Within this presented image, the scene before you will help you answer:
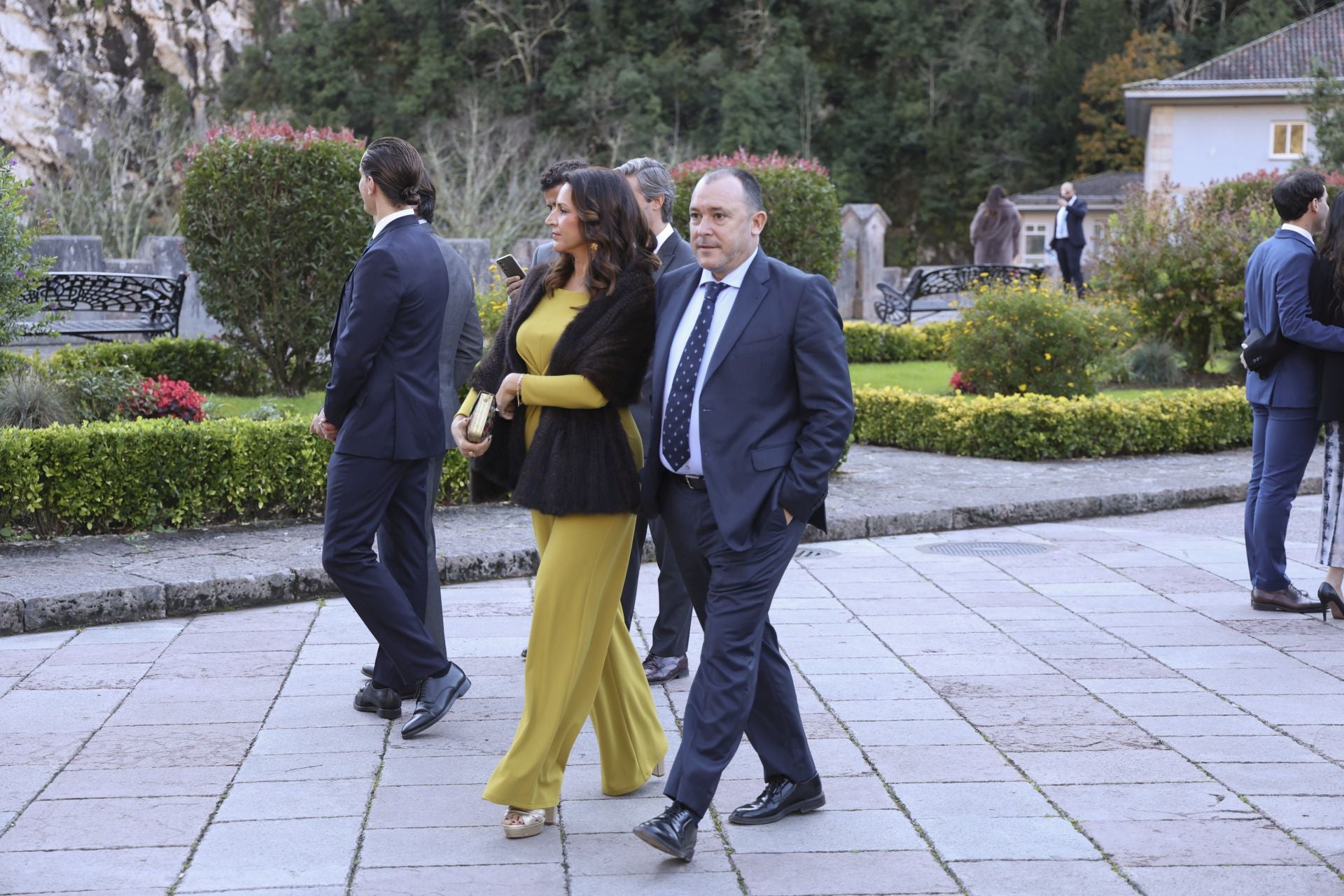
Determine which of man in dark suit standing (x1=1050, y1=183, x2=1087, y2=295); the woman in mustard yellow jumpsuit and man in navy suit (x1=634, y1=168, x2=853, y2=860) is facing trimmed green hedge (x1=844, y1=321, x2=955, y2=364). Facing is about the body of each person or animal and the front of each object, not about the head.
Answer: the man in dark suit standing

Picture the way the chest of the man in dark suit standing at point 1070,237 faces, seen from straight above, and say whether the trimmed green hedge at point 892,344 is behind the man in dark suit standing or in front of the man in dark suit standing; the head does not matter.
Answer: in front

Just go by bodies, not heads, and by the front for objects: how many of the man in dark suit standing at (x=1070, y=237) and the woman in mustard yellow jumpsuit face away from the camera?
0

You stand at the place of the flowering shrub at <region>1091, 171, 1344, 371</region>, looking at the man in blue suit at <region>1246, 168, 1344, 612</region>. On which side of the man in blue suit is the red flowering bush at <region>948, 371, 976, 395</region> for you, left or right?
right

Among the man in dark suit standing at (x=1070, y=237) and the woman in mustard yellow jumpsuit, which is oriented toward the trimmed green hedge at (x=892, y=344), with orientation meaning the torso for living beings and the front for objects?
the man in dark suit standing

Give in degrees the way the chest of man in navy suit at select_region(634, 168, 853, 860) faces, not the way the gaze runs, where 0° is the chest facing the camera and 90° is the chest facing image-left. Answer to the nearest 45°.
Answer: approximately 45°

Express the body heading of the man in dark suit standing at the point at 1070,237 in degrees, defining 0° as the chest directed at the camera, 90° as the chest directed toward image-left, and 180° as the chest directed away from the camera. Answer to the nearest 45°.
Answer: approximately 45°

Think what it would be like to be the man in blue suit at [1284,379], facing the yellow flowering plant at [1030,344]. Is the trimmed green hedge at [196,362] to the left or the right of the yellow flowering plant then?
left

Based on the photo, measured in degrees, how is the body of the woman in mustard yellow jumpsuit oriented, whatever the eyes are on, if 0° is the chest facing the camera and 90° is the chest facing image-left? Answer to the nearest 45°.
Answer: approximately 45°

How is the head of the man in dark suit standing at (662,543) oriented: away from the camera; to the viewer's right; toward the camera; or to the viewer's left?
to the viewer's left

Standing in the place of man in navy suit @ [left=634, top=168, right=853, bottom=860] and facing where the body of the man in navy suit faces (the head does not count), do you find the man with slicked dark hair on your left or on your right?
on your right

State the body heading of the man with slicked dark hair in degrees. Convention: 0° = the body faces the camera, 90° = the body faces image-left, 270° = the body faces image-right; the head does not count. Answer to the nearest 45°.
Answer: approximately 135°
